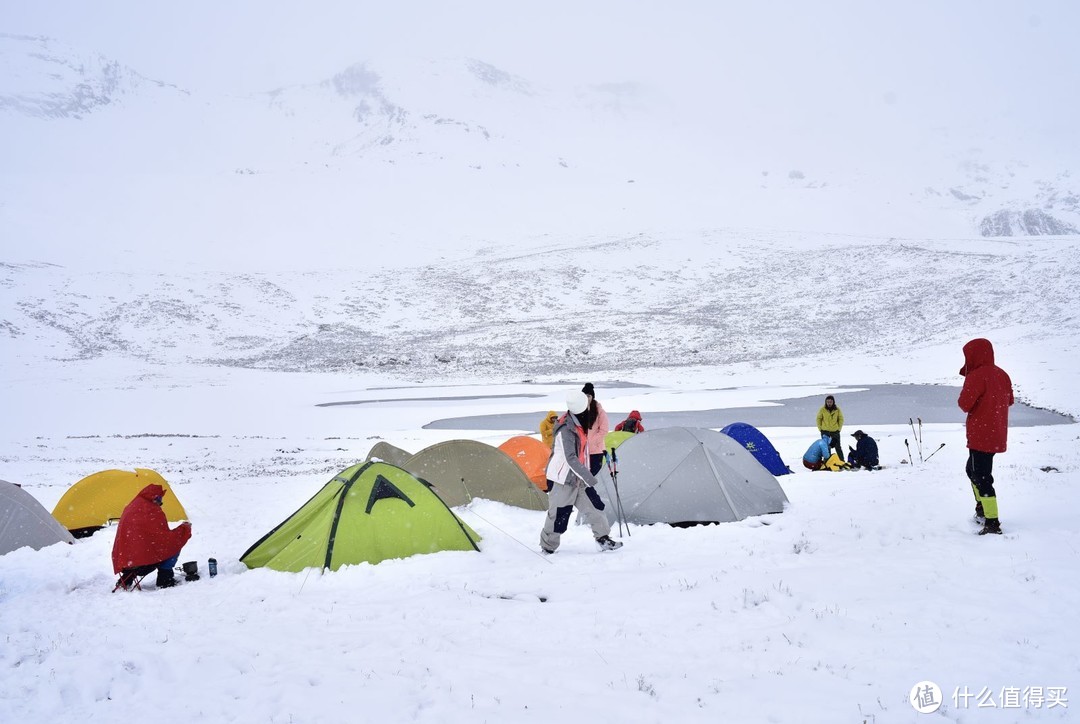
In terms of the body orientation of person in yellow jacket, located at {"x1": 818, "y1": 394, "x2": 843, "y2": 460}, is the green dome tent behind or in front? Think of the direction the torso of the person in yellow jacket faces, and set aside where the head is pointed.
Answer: in front

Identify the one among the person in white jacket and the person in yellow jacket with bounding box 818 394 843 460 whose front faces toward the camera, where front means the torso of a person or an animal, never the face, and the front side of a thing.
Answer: the person in yellow jacket

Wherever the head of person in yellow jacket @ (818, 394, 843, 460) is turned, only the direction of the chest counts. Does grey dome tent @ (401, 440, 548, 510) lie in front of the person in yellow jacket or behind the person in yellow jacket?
in front

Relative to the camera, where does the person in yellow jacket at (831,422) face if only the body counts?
toward the camera

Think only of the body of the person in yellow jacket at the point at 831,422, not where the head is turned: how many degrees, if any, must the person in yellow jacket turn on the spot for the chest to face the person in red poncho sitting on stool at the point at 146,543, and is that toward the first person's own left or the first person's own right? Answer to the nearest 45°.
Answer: approximately 45° to the first person's own right

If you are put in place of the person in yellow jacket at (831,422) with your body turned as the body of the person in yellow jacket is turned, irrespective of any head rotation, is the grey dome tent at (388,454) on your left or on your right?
on your right

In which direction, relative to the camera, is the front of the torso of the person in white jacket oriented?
to the viewer's right

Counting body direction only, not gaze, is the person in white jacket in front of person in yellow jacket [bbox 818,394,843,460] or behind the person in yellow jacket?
in front

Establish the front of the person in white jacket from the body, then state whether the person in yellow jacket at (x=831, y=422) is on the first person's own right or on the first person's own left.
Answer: on the first person's own left
